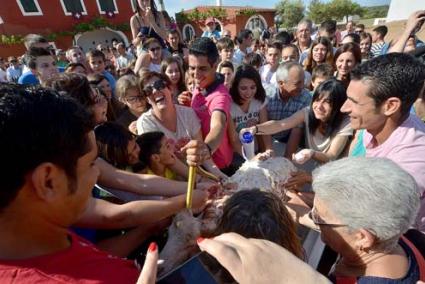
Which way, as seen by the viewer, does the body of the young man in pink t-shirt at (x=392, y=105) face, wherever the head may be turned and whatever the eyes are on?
to the viewer's left

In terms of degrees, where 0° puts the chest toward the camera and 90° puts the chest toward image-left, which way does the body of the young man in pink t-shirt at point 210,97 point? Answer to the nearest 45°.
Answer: approximately 45°

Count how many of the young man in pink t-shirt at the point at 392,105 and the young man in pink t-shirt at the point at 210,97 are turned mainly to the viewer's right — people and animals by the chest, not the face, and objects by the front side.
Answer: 0

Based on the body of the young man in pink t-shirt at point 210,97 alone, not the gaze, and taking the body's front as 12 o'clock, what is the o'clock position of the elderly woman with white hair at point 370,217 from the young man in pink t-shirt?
The elderly woman with white hair is roughly at 10 o'clock from the young man in pink t-shirt.

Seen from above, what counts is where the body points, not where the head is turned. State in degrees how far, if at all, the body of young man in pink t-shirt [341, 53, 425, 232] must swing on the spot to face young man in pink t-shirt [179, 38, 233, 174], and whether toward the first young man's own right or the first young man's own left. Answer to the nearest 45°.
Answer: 0° — they already face them

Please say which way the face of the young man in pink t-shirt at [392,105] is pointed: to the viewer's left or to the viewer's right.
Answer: to the viewer's left

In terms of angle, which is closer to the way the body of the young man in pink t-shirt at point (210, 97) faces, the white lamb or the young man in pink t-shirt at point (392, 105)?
the white lamb

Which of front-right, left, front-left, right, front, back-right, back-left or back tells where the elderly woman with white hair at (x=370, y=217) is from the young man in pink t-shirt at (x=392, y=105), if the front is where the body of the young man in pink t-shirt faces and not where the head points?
left

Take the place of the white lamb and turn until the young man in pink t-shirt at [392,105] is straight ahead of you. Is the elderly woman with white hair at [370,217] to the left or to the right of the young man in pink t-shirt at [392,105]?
right

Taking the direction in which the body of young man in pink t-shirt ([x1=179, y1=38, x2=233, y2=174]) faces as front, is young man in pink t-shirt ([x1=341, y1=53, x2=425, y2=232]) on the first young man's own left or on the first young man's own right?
on the first young man's own left

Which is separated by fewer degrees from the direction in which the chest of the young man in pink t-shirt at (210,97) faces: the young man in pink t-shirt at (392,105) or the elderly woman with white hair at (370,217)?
the elderly woman with white hair
